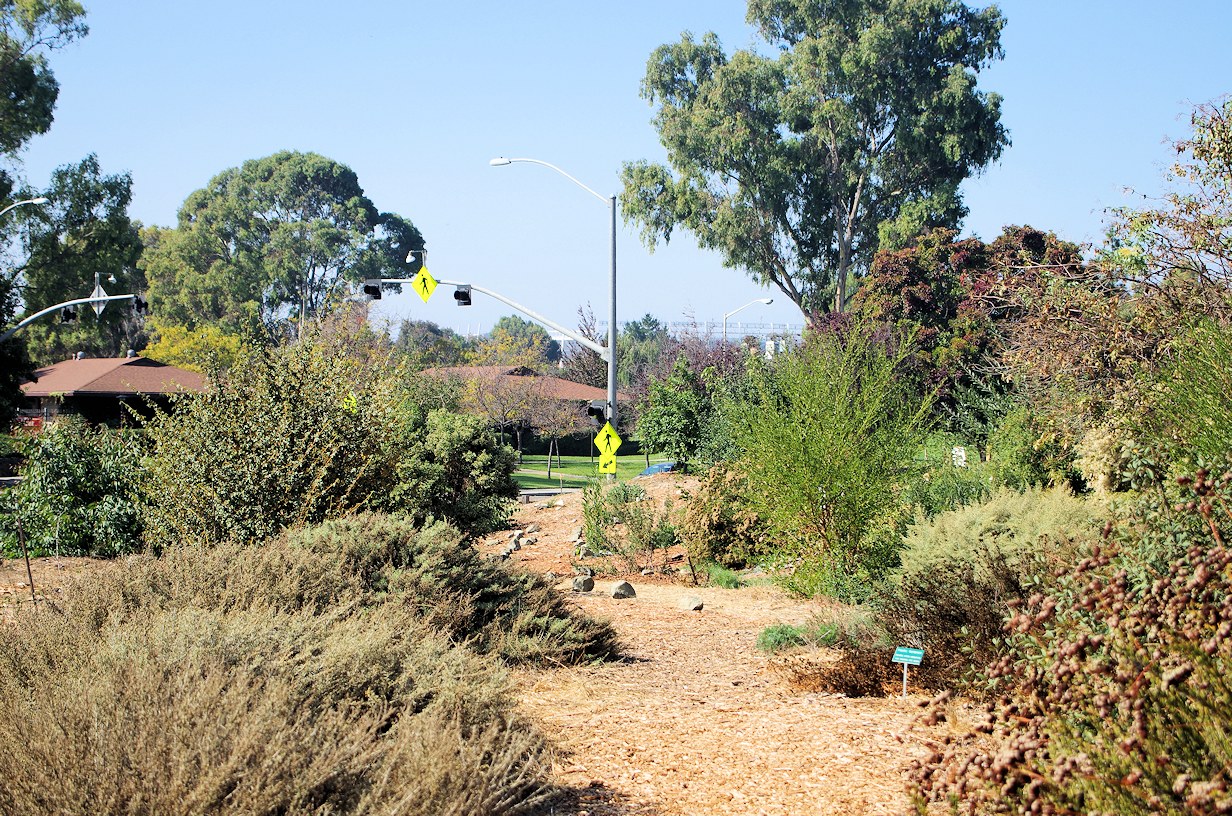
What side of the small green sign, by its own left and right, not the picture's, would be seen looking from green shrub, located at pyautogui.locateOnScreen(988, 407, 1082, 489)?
back

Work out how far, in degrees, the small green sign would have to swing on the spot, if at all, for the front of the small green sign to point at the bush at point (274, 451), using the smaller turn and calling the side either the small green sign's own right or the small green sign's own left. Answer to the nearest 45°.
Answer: approximately 90° to the small green sign's own right

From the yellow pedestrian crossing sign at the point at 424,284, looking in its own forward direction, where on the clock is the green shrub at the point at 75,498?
The green shrub is roughly at 1 o'clock from the yellow pedestrian crossing sign.

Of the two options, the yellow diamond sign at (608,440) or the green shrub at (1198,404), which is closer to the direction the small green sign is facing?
the green shrub

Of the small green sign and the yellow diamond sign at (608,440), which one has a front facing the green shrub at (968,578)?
the yellow diamond sign

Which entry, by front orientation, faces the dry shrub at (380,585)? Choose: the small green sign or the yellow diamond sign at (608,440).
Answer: the yellow diamond sign

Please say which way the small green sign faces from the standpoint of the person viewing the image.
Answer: facing the viewer

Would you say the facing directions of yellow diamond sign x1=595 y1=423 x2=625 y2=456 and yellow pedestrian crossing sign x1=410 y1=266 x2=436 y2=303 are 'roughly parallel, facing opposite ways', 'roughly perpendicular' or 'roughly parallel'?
roughly parallel

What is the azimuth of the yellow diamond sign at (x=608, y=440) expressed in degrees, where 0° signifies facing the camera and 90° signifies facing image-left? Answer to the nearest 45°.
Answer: approximately 0°

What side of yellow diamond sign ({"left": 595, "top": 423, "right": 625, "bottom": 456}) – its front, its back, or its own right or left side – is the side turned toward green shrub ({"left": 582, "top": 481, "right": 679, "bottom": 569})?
front

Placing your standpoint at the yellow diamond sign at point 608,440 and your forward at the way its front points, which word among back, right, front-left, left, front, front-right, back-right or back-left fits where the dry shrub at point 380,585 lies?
front

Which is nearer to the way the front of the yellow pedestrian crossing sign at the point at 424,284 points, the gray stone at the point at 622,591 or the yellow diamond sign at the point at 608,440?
the gray stone

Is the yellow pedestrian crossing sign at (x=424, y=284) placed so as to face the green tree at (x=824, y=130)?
no

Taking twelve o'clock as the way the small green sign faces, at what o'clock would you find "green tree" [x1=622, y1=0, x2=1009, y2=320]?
The green tree is roughly at 6 o'clock from the small green sign.

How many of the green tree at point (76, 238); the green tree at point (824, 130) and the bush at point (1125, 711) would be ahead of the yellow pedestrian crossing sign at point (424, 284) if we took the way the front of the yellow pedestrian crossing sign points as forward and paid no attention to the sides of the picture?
1

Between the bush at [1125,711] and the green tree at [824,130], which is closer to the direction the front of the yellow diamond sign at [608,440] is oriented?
the bush

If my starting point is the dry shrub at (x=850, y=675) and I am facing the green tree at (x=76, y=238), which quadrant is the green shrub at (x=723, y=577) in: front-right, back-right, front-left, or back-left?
front-right

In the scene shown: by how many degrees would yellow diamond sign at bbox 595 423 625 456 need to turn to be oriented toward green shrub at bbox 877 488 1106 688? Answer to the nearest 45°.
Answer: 0° — it already faces it
